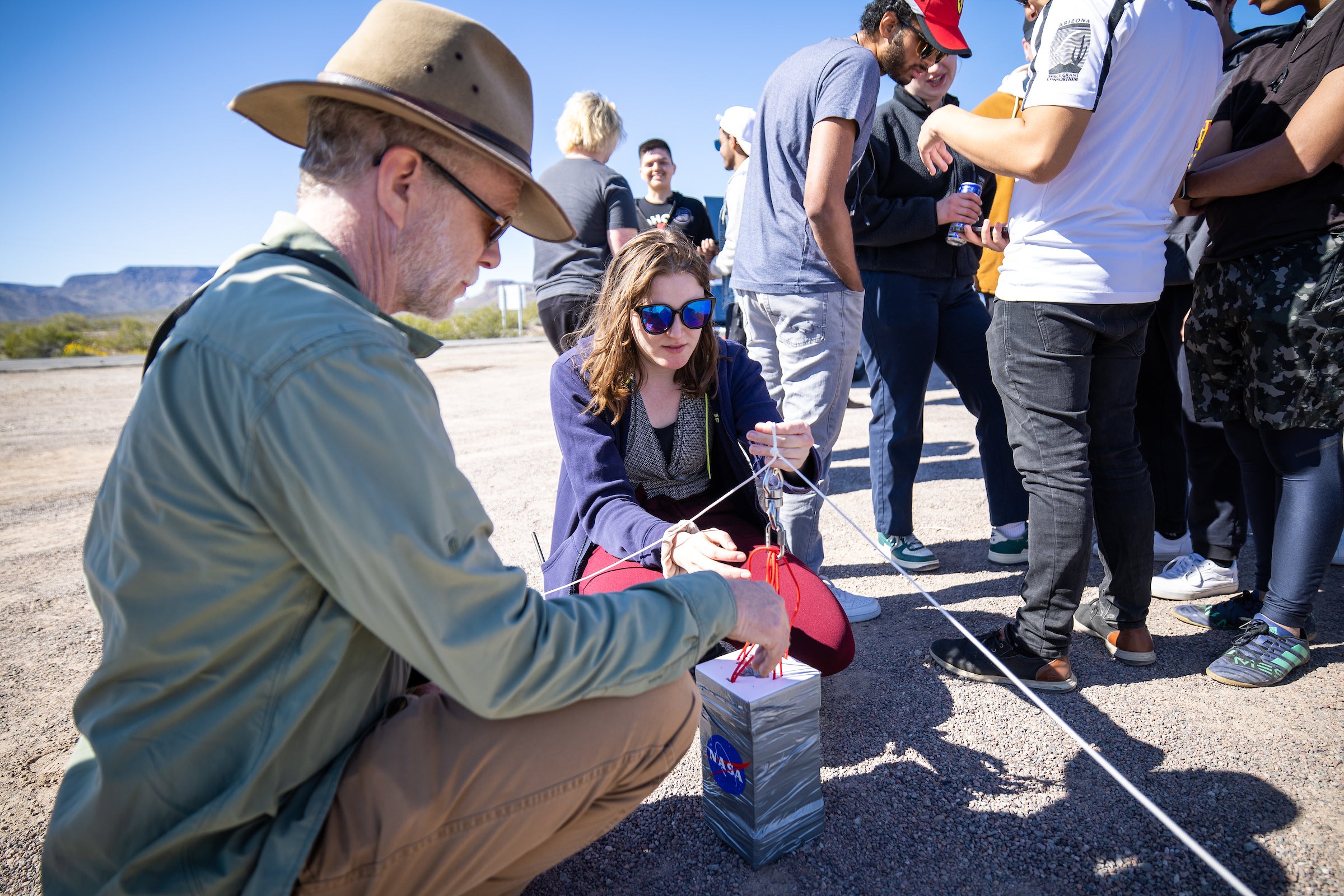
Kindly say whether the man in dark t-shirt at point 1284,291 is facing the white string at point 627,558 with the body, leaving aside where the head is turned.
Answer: yes

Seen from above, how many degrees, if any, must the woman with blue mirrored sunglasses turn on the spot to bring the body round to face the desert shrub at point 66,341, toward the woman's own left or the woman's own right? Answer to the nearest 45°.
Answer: approximately 180°

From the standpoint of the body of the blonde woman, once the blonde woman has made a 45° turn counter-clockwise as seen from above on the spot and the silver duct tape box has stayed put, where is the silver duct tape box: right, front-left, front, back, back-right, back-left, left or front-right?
back

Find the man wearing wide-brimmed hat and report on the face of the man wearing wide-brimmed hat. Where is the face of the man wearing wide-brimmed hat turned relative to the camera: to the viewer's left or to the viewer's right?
to the viewer's right

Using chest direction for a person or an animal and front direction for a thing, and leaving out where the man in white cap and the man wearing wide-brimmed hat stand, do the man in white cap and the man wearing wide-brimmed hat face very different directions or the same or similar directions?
very different directions

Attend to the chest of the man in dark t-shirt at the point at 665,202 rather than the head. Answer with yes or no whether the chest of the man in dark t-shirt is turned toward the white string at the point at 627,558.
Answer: yes

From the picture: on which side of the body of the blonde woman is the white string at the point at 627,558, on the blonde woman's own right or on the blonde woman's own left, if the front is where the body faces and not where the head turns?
on the blonde woman's own right

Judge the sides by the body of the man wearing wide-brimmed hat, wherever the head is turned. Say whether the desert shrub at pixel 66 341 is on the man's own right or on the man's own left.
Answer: on the man's own left

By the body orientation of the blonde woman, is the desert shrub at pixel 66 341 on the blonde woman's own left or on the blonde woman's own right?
on the blonde woman's own left

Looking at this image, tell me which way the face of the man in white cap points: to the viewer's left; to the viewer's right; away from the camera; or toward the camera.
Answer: to the viewer's left

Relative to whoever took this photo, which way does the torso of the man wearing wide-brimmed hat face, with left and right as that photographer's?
facing to the right of the viewer
